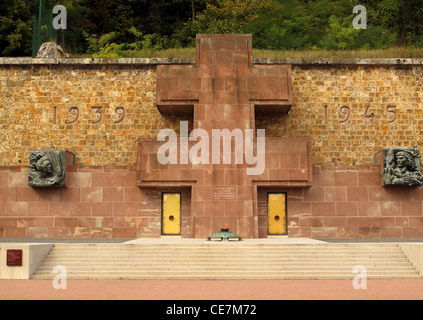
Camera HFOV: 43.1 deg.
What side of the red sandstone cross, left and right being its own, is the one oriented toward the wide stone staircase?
front

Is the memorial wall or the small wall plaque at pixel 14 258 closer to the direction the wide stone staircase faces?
the small wall plaque

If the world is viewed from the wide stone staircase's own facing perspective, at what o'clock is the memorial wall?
The memorial wall is roughly at 5 o'clock from the wide stone staircase.

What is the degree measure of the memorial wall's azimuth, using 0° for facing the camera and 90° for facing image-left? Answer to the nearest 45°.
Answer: approximately 0°

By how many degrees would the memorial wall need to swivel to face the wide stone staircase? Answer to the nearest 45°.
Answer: approximately 45° to its left

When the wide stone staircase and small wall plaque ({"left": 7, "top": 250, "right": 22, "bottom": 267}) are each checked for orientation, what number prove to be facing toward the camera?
2
